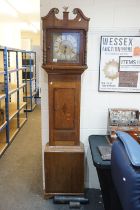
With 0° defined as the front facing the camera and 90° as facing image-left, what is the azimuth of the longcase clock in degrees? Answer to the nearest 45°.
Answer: approximately 0°

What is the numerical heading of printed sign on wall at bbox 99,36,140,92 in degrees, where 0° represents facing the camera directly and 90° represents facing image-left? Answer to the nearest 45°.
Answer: approximately 0°

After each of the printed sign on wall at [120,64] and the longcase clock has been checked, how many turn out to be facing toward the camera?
2
